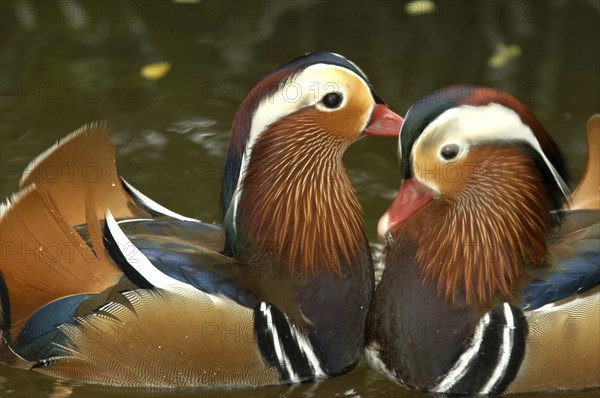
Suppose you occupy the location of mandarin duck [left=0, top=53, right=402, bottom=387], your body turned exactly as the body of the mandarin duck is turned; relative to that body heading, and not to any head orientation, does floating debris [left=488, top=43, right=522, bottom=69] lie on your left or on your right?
on your left

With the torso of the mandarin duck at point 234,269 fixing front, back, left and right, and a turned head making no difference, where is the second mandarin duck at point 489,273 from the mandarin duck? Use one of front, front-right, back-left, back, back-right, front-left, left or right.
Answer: front

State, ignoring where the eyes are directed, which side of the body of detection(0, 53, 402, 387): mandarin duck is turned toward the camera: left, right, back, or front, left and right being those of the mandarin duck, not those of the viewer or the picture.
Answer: right

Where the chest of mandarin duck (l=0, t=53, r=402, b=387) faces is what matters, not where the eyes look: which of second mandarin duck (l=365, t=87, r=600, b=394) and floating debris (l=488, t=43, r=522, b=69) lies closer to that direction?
the second mandarin duck

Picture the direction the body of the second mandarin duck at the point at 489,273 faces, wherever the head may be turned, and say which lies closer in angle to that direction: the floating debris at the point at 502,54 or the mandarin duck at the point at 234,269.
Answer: the mandarin duck

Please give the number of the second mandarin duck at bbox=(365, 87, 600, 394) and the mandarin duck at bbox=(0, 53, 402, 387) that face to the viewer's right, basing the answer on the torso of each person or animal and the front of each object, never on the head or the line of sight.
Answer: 1

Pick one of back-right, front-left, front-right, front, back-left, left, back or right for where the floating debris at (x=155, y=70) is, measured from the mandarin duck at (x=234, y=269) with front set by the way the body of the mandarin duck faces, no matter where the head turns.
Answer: left

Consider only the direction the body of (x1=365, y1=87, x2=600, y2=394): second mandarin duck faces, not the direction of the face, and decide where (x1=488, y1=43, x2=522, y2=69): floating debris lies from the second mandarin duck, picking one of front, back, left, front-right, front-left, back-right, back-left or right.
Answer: back-right

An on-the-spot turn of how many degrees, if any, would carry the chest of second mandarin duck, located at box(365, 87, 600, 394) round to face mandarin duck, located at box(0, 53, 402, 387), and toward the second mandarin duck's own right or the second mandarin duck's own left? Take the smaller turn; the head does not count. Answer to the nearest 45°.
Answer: approximately 45° to the second mandarin duck's own right

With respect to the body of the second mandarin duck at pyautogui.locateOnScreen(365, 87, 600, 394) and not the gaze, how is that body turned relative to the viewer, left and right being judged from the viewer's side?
facing the viewer and to the left of the viewer
